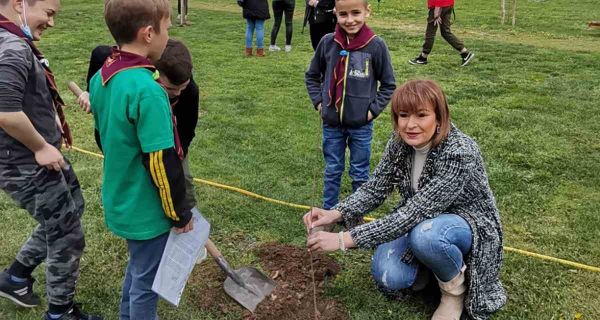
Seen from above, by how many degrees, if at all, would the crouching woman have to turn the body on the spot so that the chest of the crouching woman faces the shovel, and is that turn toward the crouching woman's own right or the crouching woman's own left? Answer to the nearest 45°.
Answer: approximately 45° to the crouching woman's own right

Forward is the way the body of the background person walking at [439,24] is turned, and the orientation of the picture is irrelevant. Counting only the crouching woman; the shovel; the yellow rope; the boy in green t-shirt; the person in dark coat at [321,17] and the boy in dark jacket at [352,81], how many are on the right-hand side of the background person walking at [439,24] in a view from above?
0

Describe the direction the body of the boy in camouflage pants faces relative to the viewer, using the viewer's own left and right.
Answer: facing to the right of the viewer

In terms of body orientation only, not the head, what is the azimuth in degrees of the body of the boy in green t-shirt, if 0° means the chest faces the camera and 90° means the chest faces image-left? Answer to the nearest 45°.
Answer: approximately 225°

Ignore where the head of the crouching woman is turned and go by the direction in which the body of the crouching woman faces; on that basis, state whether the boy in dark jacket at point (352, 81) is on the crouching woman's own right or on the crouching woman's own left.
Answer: on the crouching woman's own right

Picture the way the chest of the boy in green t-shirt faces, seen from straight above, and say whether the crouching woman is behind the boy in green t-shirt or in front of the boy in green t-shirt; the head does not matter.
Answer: in front

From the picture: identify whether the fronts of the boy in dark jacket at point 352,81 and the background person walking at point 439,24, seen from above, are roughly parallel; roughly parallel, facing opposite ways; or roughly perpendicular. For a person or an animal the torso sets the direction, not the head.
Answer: roughly perpendicular

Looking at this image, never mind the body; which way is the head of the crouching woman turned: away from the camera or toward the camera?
toward the camera

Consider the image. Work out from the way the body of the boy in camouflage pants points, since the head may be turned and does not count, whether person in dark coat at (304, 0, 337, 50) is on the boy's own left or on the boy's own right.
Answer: on the boy's own left

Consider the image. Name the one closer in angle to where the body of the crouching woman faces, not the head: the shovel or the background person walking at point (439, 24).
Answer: the shovel

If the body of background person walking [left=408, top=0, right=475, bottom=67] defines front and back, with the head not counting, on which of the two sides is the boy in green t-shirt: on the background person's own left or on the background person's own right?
on the background person's own left

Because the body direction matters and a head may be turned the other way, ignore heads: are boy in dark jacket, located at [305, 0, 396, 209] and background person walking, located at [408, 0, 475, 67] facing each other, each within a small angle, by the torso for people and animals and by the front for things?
no

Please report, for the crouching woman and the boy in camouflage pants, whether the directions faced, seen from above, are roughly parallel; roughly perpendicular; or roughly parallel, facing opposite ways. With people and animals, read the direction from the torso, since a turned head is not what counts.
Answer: roughly parallel, facing opposite ways

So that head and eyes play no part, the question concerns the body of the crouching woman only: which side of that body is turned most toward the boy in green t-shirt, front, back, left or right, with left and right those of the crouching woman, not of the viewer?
front

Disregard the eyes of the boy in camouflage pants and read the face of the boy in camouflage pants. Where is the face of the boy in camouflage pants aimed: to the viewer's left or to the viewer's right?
to the viewer's right

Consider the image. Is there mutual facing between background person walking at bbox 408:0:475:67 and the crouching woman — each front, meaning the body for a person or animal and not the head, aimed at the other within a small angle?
no

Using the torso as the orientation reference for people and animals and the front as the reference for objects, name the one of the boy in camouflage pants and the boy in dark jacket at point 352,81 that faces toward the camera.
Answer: the boy in dark jacket

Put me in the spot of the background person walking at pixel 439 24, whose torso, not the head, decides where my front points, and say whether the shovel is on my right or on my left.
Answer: on my left

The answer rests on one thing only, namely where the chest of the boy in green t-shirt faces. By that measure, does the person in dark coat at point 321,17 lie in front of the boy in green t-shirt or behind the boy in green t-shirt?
in front

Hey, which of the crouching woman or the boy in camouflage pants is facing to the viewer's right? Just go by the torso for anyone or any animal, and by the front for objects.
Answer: the boy in camouflage pants
